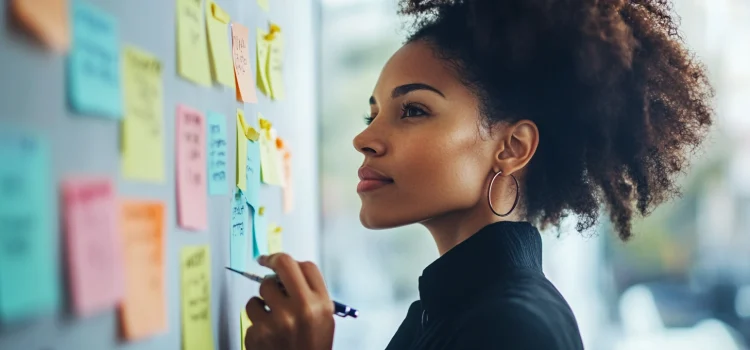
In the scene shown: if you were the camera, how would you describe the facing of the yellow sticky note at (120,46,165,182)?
facing the viewer and to the right of the viewer

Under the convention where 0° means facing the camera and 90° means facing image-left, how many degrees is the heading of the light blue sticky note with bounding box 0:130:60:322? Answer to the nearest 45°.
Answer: approximately 315°

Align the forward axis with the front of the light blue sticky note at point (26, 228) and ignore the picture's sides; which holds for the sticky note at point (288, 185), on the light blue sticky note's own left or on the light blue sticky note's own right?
on the light blue sticky note's own left

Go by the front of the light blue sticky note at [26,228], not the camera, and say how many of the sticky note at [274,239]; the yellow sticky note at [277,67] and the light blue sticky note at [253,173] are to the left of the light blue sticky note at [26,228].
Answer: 3

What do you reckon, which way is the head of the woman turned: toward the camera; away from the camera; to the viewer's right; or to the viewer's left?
to the viewer's left

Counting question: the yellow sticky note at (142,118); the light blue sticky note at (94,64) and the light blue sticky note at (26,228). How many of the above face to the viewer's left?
0

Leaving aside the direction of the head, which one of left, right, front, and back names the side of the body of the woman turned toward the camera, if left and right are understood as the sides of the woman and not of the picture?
left

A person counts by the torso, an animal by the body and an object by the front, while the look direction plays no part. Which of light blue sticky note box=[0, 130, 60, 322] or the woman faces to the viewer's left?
the woman
